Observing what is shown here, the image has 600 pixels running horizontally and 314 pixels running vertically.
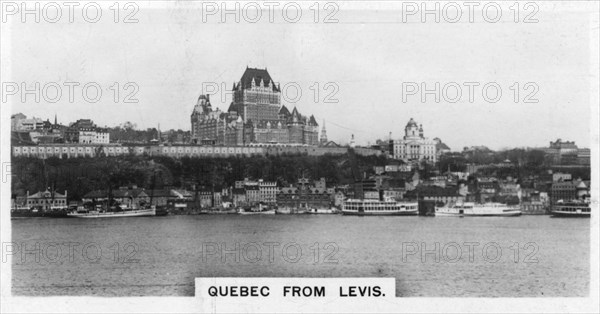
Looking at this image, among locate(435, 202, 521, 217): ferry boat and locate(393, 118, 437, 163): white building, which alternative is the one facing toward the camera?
the white building

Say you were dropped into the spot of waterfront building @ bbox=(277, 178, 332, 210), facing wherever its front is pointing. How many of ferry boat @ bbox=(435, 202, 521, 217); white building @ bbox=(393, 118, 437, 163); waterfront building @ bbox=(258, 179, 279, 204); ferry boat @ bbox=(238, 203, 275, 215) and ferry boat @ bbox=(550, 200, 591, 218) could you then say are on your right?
2

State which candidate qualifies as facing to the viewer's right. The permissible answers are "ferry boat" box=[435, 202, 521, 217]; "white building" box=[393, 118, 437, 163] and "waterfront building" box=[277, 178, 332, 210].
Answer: the ferry boat

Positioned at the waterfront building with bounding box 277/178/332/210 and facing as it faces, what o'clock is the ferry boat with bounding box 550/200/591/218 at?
The ferry boat is roughly at 9 o'clock from the waterfront building.

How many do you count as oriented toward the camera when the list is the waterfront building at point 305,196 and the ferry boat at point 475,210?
1

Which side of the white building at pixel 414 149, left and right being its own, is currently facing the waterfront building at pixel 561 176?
left

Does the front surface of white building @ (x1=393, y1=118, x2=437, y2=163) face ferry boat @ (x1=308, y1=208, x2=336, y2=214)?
no

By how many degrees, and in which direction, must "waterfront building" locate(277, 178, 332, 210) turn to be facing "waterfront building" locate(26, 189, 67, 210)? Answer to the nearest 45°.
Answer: approximately 45° to its right

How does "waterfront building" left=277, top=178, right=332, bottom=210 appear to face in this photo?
toward the camera

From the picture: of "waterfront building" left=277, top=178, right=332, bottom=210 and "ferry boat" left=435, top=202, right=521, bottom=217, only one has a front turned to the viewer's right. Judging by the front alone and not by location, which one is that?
the ferry boat

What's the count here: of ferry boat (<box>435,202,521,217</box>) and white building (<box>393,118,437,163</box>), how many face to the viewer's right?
1

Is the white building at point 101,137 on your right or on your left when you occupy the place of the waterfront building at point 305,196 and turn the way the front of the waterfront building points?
on your right

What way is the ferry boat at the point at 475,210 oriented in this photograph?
to the viewer's right

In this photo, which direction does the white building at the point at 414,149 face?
toward the camera
